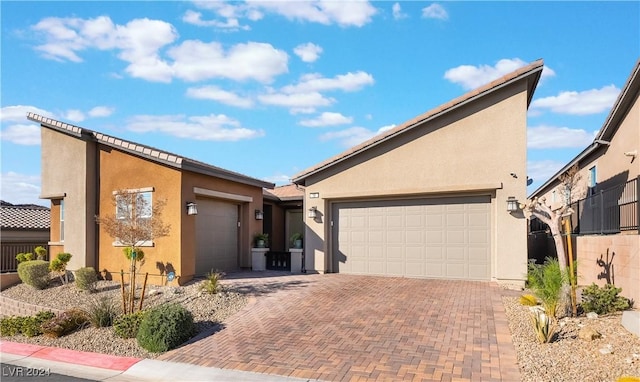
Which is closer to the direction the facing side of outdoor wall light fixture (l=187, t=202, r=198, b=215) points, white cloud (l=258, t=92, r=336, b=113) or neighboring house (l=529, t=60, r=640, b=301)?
the neighboring house

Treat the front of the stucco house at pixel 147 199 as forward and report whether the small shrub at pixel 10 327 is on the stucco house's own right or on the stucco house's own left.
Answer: on the stucco house's own right

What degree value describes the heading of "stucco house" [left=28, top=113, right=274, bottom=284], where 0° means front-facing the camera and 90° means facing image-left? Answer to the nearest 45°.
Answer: approximately 315°

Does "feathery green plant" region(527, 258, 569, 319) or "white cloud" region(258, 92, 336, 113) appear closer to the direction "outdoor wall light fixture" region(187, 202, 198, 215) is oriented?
the feathery green plant
